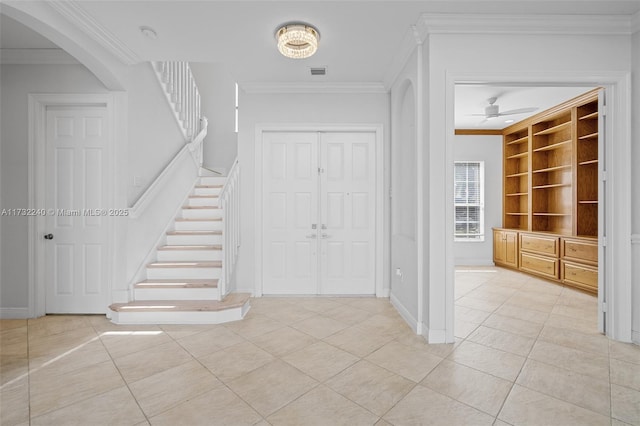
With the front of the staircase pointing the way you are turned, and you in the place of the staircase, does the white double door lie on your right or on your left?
on your left

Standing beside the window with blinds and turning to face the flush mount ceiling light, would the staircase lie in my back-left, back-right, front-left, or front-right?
front-right

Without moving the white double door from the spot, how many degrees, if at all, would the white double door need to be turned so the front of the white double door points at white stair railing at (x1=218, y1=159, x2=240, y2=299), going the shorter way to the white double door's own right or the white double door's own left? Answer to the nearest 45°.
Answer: approximately 45° to the white double door's own right

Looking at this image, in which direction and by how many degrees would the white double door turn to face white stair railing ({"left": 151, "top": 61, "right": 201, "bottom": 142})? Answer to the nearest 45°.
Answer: approximately 90° to its right

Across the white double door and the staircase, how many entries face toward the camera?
2

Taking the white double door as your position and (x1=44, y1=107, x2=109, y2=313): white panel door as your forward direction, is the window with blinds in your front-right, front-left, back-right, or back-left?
back-right

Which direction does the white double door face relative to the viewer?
toward the camera

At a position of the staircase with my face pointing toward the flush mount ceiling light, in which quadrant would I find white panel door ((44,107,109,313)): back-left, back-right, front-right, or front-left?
back-right

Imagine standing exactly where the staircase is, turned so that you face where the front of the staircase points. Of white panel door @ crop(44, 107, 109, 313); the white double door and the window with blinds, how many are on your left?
2

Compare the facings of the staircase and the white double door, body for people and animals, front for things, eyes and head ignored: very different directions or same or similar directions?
same or similar directions

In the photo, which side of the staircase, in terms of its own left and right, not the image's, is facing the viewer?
front
